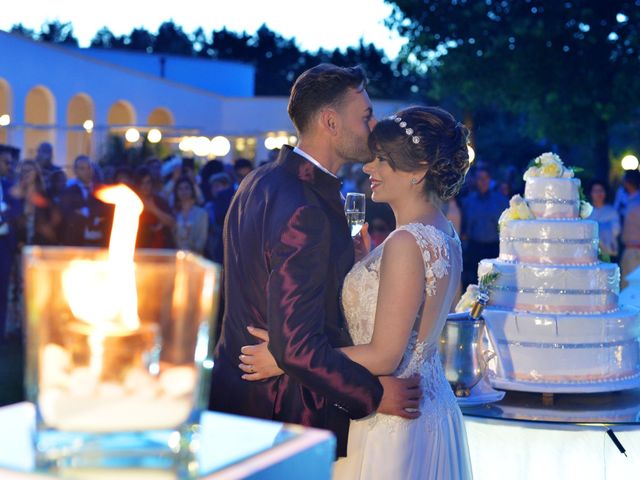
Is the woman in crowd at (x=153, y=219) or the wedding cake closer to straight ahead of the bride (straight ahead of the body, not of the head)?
the woman in crowd

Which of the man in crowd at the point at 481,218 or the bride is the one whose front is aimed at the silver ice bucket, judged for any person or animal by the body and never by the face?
the man in crowd

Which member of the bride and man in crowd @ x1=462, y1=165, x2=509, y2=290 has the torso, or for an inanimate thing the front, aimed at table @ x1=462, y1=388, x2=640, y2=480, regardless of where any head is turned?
the man in crowd

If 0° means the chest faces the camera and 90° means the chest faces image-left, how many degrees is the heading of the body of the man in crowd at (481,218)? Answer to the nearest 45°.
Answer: approximately 0°

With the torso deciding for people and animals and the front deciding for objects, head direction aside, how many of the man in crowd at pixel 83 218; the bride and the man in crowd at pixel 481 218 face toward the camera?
2

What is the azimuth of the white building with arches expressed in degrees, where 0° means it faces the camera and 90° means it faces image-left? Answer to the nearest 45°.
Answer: approximately 315°

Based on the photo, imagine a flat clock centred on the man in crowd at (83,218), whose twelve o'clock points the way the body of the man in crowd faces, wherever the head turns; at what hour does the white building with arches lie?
The white building with arches is roughly at 6 o'clock from the man in crowd.
